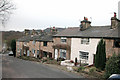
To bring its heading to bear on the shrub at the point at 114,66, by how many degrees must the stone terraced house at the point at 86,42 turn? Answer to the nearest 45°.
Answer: approximately 45° to its left

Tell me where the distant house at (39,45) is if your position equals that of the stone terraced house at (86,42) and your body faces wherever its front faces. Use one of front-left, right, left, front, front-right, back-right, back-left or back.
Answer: right

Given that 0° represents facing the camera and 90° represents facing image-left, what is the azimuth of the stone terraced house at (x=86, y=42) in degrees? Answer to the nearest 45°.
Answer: approximately 45°
